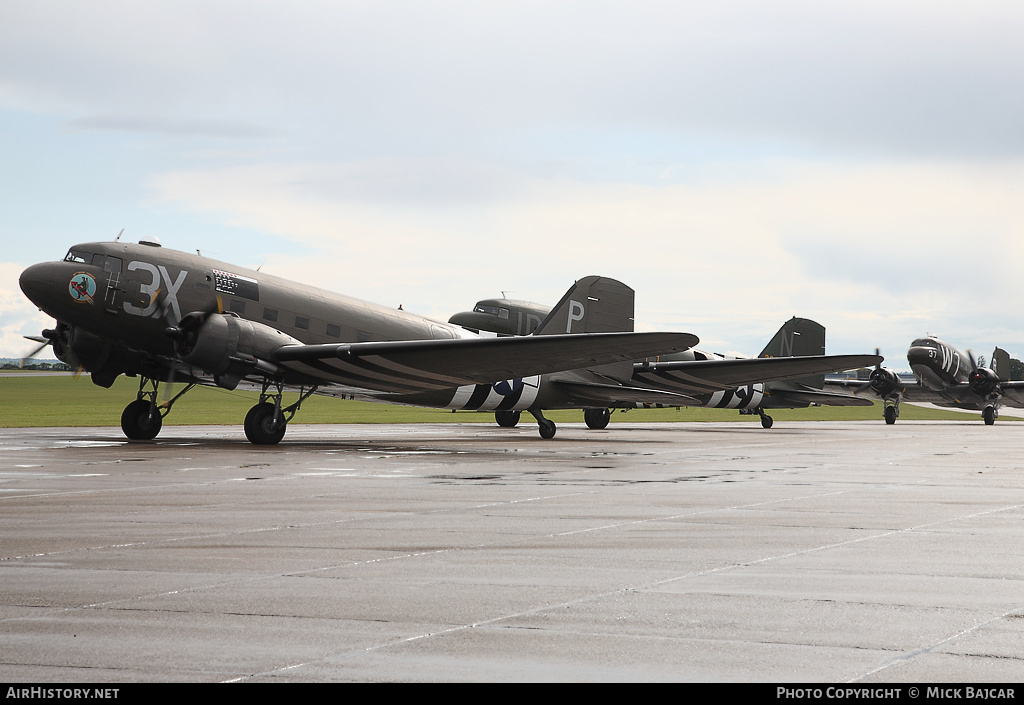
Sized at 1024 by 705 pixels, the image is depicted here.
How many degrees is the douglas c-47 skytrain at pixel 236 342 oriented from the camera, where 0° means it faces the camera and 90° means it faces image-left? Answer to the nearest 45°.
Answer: approximately 45°

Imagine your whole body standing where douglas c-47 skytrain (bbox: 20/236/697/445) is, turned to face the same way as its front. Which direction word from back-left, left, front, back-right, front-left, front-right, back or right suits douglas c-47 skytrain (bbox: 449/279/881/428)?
back

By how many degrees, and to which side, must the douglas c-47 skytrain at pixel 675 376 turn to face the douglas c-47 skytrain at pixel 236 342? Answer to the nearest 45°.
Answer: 0° — it already faces it

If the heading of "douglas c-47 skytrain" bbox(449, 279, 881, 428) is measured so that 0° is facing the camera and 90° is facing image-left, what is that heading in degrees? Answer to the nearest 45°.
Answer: approximately 45°
